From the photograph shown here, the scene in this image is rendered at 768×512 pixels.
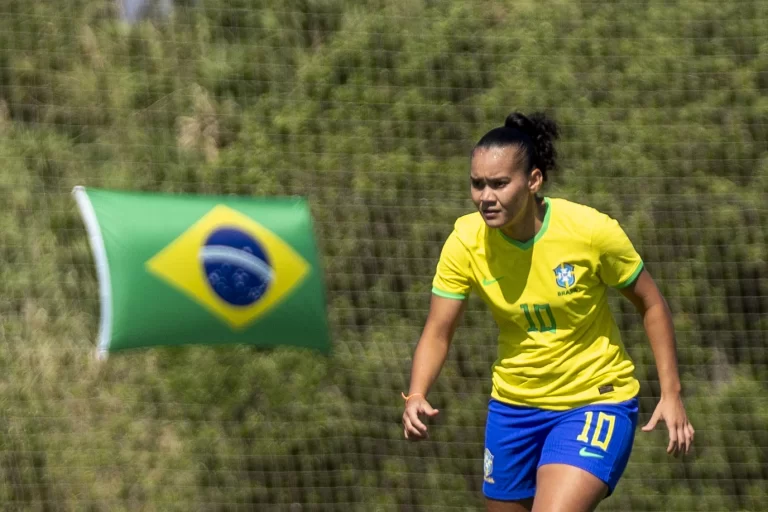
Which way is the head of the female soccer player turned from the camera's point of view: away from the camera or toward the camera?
toward the camera

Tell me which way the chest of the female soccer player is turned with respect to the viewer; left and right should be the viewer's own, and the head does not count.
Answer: facing the viewer and to the left of the viewer
